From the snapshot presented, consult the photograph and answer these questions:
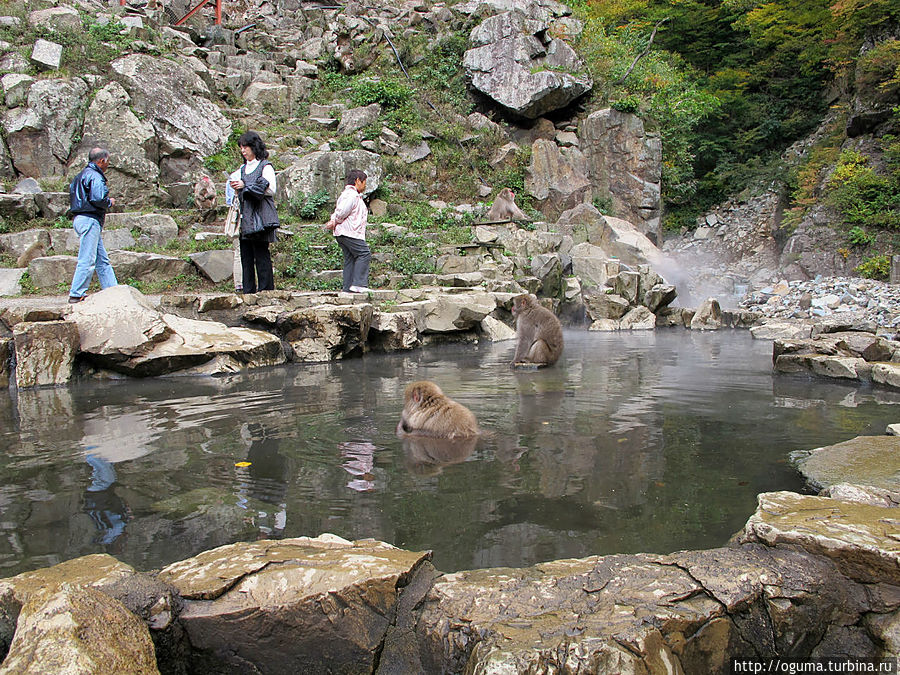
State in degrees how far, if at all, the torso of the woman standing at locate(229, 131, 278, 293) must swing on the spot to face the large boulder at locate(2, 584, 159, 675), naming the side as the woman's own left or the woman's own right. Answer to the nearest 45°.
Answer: approximately 45° to the woman's own left

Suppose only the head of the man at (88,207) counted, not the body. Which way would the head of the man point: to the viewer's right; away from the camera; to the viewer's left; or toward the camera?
to the viewer's right

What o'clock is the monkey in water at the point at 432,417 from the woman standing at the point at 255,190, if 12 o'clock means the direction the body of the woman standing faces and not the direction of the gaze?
The monkey in water is roughly at 10 o'clock from the woman standing.

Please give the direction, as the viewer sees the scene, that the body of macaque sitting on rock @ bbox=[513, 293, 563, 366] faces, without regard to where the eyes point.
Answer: to the viewer's left

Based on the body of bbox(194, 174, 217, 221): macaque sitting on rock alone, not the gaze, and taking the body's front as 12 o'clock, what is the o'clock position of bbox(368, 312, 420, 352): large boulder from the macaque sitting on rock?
The large boulder is roughly at 11 o'clock from the macaque sitting on rock.

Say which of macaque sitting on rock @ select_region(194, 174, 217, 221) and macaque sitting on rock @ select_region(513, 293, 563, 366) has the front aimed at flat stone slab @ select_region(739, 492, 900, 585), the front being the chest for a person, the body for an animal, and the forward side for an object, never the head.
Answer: macaque sitting on rock @ select_region(194, 174, 217, 221)

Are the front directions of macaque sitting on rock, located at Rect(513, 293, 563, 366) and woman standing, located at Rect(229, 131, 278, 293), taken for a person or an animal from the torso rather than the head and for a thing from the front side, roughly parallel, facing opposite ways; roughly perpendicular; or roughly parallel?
roughly perpendicular

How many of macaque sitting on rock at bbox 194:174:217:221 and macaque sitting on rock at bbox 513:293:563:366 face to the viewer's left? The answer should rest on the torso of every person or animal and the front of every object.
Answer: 1

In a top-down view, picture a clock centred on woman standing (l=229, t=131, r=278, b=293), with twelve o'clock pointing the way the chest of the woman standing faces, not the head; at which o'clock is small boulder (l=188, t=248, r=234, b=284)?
The small boulder is roughly at 4 o'clock from the woman standing.

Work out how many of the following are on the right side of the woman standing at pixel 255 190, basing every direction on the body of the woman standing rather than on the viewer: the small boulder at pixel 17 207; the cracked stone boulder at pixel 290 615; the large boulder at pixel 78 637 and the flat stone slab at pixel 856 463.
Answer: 1

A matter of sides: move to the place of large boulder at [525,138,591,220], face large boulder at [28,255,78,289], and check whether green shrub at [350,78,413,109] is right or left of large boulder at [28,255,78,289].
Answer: right
